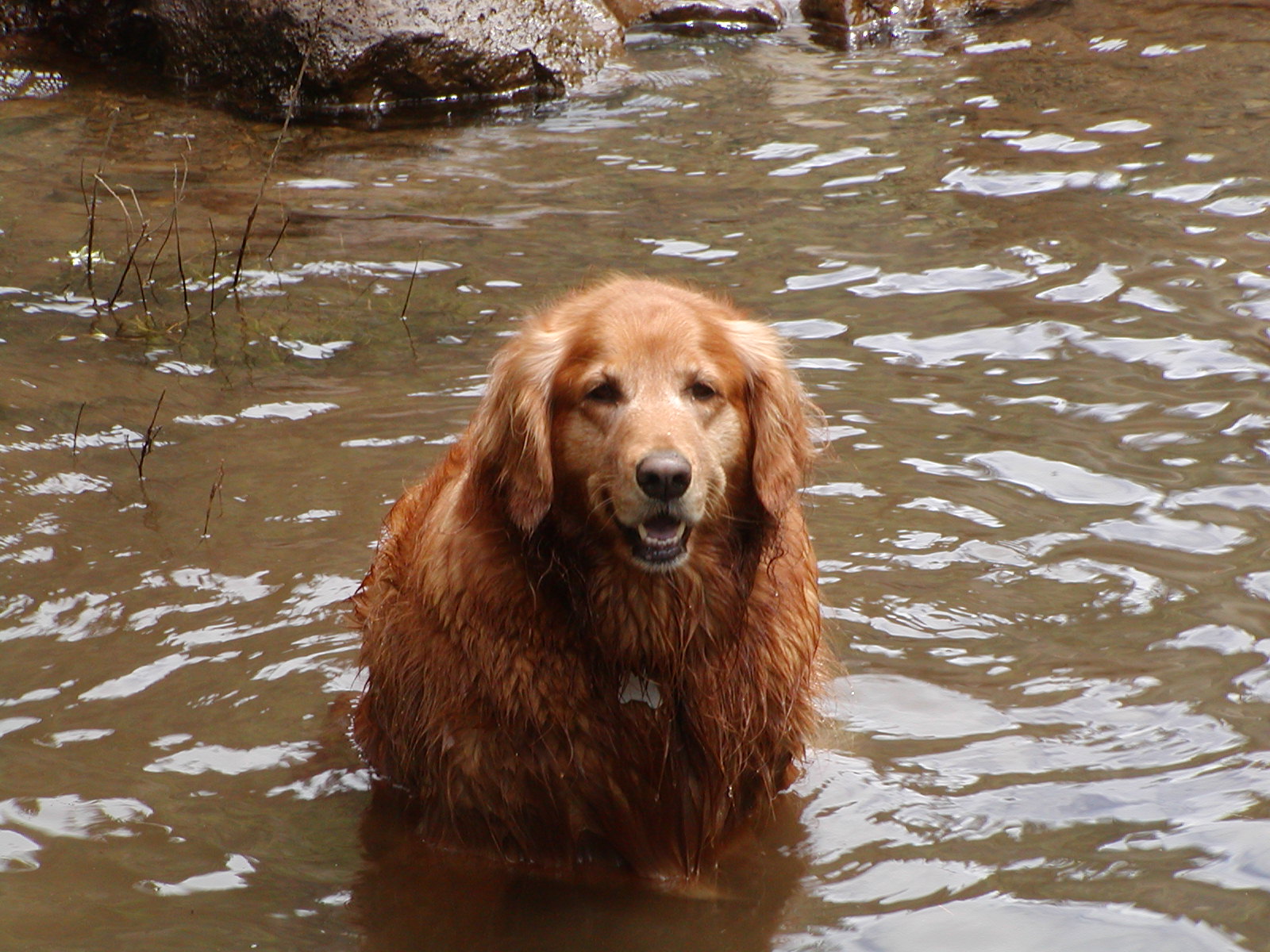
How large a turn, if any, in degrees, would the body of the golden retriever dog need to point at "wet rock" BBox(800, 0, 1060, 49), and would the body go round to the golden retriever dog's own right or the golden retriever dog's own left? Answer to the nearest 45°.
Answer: approximately 180°

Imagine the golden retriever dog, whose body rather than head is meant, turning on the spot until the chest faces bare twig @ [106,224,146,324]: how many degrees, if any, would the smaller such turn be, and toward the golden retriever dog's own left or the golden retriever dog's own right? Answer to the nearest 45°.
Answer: approximately 135° to the golden retriever dog's own right

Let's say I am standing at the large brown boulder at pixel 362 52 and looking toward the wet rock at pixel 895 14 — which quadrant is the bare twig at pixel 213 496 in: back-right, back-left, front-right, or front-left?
back-right

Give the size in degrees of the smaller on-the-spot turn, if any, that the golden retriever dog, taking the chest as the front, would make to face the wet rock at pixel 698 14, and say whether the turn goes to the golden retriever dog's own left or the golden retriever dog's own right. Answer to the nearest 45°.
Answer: approximately 180°

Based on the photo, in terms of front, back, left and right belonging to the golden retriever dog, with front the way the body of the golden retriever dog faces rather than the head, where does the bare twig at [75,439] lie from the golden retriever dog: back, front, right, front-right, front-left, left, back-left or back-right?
back-right

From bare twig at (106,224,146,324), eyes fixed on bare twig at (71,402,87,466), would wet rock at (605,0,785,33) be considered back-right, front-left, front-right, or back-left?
back-left

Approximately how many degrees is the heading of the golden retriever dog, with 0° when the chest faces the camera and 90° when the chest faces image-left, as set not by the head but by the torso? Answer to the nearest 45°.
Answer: approximately 0°

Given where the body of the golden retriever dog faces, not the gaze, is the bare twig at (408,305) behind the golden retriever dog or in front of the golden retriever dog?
behind

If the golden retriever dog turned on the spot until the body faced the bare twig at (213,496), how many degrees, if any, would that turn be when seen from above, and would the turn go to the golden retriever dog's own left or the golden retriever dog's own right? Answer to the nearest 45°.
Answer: approximately 135° to the golden retriever dog's own right

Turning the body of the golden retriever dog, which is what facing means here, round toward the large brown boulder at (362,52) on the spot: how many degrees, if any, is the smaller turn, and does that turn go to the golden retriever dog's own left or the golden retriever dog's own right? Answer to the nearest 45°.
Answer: approximately 180°
